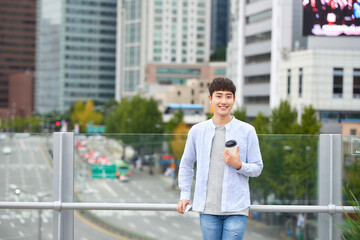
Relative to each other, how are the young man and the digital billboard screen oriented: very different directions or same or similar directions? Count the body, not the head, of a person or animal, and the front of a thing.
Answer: same or similar directions

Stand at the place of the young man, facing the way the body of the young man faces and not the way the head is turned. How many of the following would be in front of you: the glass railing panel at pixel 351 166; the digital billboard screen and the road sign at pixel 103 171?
0

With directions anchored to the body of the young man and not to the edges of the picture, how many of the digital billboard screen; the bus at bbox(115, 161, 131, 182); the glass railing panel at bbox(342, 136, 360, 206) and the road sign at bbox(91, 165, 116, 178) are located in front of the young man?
0

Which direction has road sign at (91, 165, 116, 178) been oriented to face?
toward the camera

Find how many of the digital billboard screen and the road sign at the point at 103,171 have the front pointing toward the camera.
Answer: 2

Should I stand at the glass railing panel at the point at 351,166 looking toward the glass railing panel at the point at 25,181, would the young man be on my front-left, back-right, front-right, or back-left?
front-left

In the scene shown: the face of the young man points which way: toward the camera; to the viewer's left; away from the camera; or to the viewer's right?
toward the camera

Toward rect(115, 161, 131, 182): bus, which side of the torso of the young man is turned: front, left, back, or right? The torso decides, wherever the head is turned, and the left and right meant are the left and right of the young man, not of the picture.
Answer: back

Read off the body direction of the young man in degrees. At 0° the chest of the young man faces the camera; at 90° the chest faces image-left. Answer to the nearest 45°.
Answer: approximately 0°

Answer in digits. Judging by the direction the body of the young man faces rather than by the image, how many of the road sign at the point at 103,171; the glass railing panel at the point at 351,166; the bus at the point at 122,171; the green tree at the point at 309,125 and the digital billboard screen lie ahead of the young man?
0

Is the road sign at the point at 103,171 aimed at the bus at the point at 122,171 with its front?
no

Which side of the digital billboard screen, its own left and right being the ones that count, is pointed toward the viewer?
front

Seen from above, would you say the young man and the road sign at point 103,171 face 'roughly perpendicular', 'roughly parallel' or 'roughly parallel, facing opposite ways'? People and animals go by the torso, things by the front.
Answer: roughly parallel

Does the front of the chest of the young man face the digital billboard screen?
no
